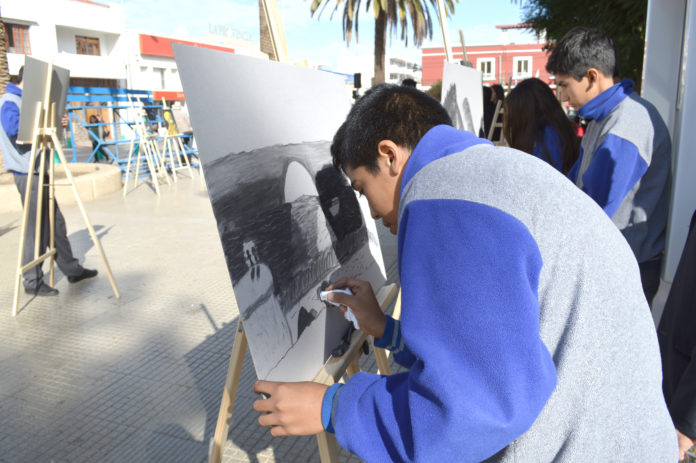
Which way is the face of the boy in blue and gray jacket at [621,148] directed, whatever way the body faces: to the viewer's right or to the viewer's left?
to the viewer's left

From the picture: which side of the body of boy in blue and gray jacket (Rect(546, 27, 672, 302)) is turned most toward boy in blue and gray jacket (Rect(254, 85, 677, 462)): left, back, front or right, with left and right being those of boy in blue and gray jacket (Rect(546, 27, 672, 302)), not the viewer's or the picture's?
left

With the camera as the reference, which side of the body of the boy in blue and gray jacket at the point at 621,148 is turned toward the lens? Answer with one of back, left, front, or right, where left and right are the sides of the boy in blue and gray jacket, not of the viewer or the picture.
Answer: left

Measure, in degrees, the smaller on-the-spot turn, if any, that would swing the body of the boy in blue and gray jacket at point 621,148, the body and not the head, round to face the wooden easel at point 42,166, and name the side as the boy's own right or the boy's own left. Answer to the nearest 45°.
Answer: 0° — they already face it
